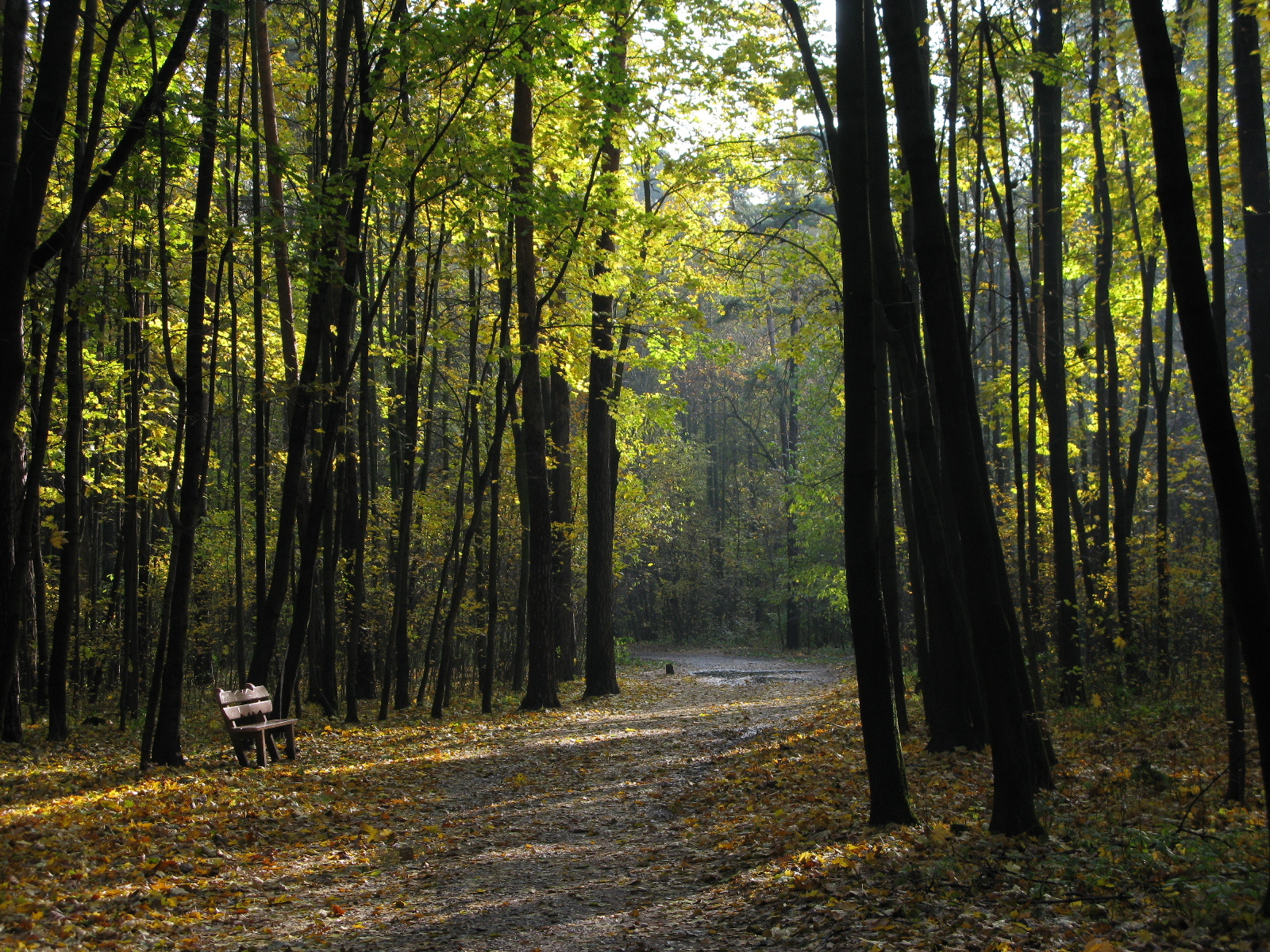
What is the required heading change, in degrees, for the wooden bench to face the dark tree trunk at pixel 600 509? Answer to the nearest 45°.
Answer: approximately 90° to its left

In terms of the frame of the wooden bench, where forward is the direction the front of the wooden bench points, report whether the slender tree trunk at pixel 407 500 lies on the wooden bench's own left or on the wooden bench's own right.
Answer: on the wooden bench's own left

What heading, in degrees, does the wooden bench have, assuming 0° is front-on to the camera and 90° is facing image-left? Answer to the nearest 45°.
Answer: approximately 315°

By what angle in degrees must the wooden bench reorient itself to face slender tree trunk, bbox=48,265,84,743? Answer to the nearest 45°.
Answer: approximately 180°

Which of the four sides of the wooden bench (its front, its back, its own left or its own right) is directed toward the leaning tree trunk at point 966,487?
front

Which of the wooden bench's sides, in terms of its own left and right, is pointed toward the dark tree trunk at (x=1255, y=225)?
front

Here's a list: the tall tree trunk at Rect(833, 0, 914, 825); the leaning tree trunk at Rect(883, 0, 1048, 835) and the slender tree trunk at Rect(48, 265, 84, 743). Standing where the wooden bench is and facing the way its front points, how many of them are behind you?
1

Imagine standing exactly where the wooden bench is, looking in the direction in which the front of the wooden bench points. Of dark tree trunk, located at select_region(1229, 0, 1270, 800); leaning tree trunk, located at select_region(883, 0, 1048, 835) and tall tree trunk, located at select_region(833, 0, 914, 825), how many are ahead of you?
3

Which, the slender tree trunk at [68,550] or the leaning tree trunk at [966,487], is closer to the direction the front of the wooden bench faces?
the leaning tree trunk
